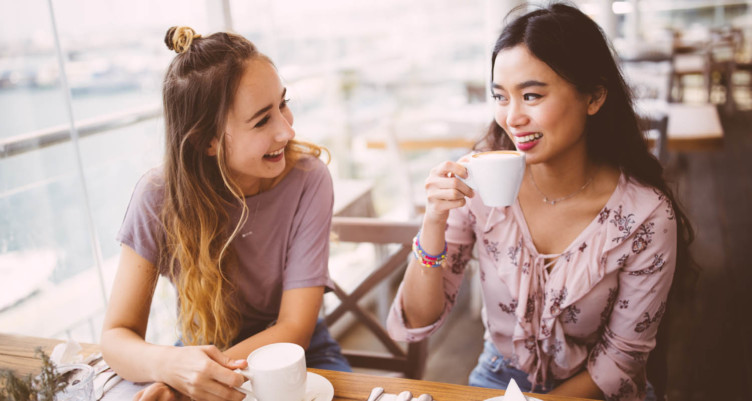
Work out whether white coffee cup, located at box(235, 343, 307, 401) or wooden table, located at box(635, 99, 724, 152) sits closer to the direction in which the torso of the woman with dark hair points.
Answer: the white coffee cup

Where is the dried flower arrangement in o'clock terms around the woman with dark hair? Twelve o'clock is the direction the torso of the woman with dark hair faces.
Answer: The dried flower arrangement is roughly at 12 o'clock from the woman with dark hair.

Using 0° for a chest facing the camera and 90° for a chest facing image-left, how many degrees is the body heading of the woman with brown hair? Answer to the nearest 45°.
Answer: approximately 0°

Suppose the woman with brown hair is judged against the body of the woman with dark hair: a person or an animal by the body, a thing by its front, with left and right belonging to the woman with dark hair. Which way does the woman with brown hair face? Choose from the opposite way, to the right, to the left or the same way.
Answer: to the left

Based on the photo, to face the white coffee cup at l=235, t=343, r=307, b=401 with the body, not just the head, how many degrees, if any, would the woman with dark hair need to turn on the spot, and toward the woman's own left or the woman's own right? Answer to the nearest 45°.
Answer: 0° — they already face it

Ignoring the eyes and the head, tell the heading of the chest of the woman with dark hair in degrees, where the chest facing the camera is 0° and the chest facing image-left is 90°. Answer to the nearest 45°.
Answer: approximately 45°

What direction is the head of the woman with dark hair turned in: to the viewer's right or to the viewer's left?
to the viewer's left

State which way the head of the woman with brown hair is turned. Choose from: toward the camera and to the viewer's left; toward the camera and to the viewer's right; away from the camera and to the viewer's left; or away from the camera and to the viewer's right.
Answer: toward the camera and to the viewer's right
